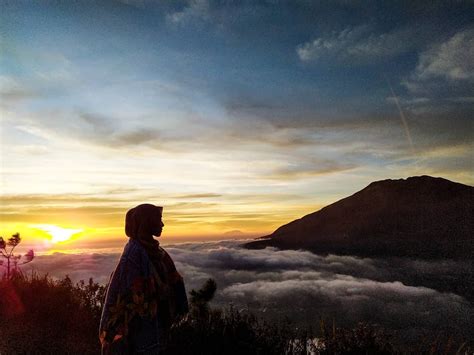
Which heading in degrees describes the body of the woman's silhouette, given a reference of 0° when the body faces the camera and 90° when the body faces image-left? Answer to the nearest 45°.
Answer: approximately 270°
